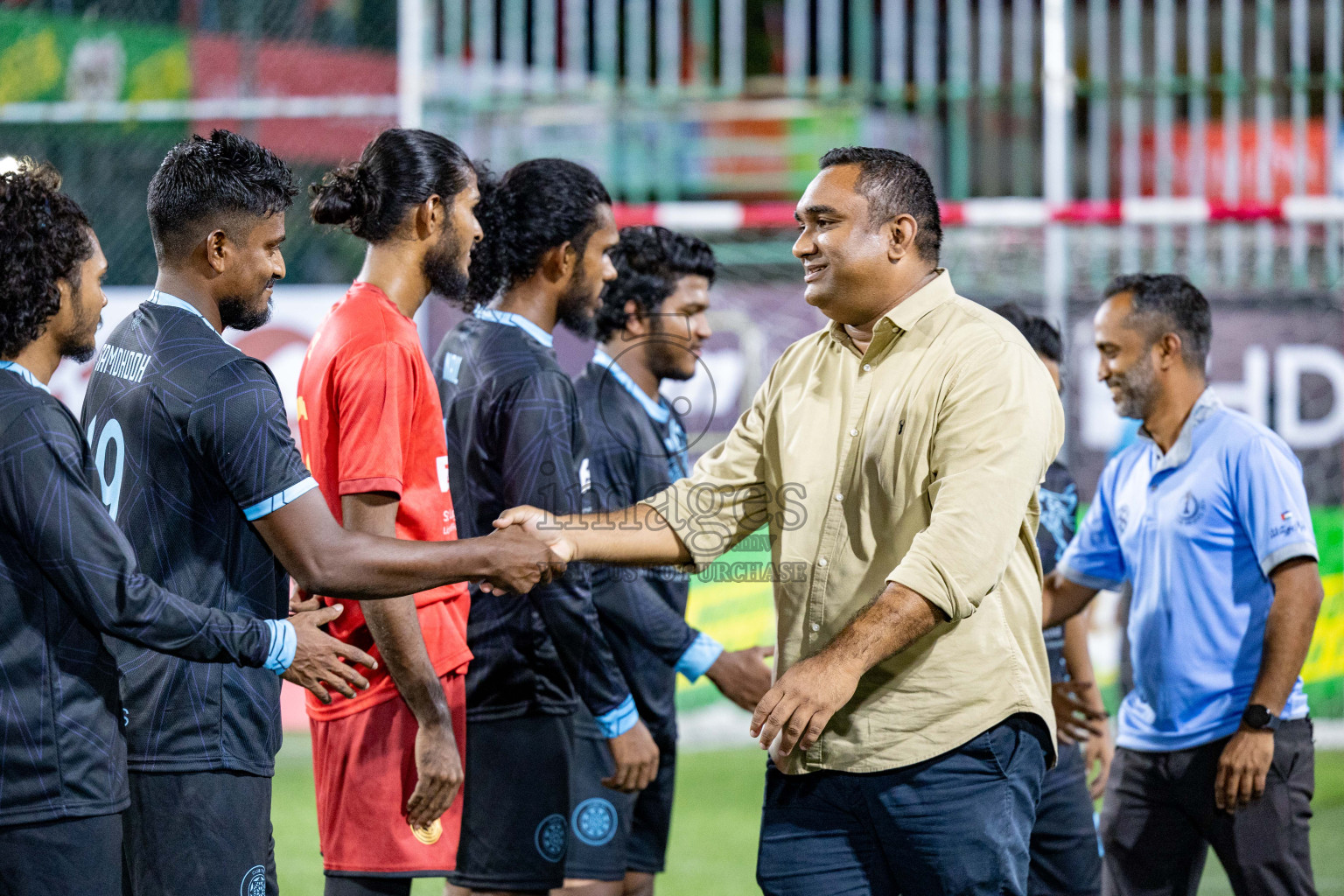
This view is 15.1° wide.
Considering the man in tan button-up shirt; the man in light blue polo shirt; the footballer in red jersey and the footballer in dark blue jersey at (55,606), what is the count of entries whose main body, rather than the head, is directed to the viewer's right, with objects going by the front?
2

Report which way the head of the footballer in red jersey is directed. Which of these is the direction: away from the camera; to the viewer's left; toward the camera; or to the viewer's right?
to the viewer's right

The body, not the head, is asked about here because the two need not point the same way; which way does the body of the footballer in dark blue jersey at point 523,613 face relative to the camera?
to the viewer's right

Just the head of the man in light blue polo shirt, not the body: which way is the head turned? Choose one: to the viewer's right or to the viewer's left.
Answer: to the viewer's left

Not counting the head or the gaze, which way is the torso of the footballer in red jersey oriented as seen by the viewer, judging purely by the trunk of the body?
to the viewer's right

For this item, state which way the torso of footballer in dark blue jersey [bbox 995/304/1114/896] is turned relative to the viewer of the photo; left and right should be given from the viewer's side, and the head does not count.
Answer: facing to the right of the viewer

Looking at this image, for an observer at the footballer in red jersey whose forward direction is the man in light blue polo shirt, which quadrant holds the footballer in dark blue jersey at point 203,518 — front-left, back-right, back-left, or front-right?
back-right

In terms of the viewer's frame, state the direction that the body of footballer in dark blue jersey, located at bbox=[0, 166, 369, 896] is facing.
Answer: to the viewer's right

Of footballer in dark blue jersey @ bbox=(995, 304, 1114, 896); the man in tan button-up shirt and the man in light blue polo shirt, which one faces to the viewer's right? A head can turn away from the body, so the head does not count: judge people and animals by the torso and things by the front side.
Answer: the footballer in dark blue jersey
